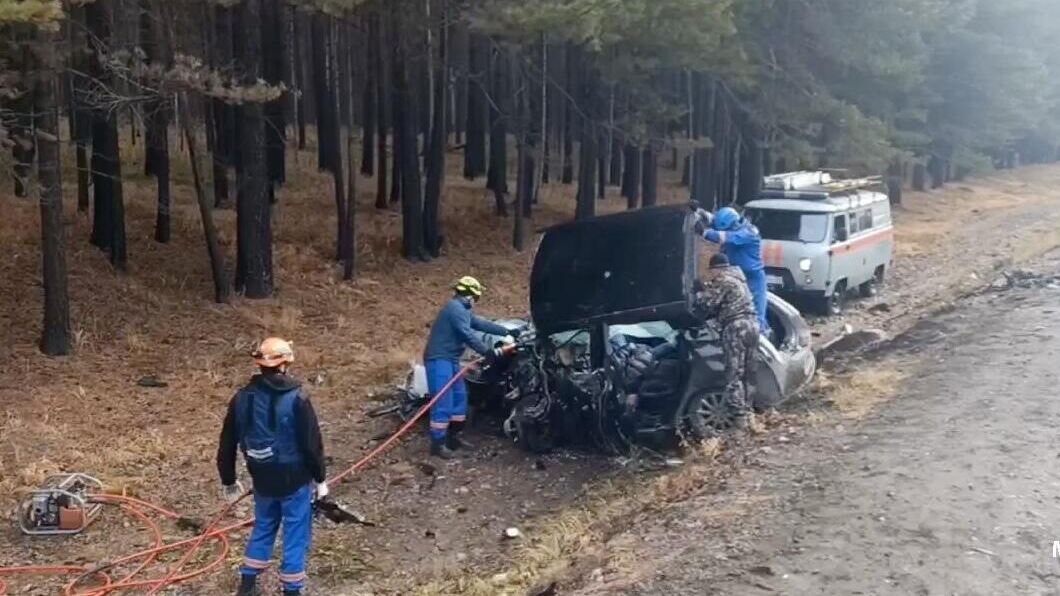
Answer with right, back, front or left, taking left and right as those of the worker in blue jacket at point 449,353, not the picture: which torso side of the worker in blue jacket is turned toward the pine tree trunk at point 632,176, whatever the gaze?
left

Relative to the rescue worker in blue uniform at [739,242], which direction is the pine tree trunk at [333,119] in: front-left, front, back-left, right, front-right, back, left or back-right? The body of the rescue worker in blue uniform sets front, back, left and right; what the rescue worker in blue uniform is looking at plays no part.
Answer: front-right

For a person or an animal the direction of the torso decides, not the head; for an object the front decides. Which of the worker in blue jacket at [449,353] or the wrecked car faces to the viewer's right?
the worker in blue jacket

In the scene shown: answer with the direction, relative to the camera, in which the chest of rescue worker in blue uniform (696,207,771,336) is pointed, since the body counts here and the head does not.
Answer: to the viewer's left

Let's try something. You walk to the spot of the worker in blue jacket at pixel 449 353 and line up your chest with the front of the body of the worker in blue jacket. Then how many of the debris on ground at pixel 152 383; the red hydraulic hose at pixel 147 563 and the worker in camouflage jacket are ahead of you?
1

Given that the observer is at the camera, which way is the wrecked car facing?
facing to the left of the viewer

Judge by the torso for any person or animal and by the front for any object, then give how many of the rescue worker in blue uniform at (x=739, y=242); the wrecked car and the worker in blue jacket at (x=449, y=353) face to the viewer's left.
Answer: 2

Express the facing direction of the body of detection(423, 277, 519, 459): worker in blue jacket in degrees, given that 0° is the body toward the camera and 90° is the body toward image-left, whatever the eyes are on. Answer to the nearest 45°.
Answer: approximately 270°

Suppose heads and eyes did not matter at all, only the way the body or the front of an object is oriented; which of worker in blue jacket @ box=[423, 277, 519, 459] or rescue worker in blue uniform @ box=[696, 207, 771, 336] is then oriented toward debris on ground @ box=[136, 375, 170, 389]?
the rescue worker in blue uniform

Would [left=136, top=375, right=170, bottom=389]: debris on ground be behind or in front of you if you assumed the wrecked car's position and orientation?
in front

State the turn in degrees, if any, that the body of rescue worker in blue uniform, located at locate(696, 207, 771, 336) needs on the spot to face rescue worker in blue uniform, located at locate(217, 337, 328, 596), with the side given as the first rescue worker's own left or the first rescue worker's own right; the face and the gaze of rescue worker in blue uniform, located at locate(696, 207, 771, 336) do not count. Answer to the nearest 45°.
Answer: approximately 45° to the first rescue worker's own left
